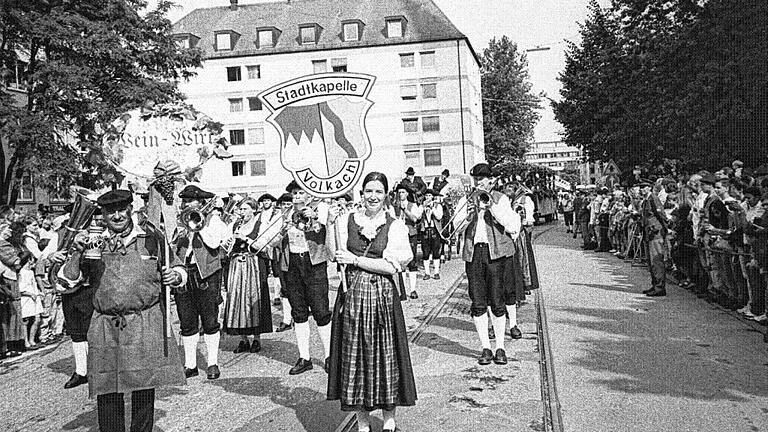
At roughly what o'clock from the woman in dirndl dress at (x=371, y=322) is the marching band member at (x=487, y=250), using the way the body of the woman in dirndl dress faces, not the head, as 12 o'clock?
The marching band member is roughly at 7 o'clock from the woman in dirndl dress.

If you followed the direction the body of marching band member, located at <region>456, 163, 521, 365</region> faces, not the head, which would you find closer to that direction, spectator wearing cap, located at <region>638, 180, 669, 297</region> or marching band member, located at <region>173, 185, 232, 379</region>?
the marching band member

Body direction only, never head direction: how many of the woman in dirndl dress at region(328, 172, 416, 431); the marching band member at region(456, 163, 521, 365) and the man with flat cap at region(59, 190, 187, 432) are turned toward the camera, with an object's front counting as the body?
3

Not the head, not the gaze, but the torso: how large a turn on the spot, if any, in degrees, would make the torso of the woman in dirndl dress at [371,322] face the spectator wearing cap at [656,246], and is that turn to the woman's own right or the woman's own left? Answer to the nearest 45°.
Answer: approximately 135° to the woman's own left

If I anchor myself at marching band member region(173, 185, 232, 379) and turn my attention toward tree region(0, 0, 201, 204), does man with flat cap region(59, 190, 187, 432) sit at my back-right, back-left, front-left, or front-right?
back-left

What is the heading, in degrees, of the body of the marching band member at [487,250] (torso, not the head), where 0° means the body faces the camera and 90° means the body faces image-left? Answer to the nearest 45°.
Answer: approximately 0°
